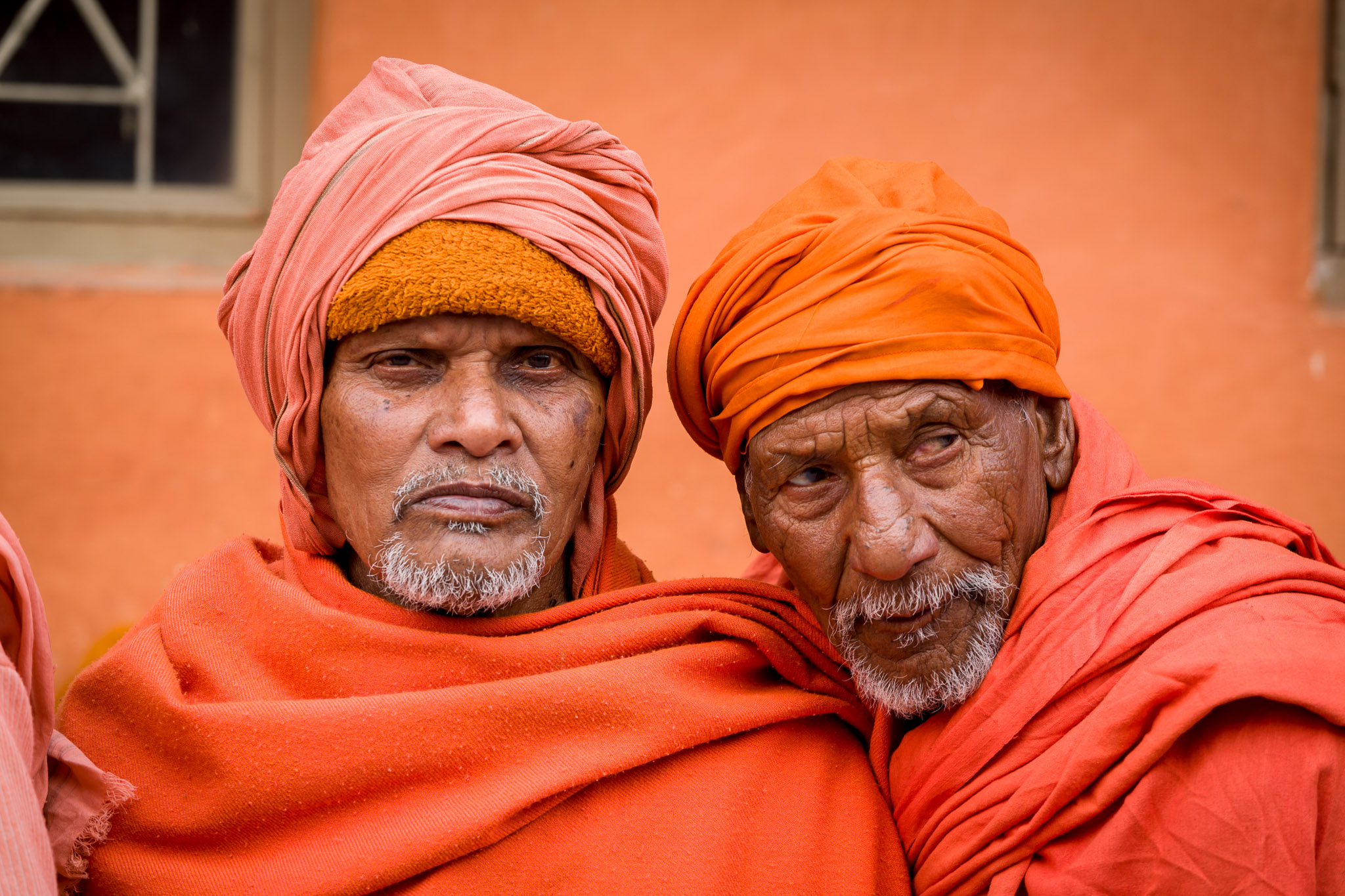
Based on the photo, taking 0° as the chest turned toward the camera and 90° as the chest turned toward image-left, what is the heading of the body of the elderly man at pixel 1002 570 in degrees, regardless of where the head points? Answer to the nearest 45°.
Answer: approximately 45°

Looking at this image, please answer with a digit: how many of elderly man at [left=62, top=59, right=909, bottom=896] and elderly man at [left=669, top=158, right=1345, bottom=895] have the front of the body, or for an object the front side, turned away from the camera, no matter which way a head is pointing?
0

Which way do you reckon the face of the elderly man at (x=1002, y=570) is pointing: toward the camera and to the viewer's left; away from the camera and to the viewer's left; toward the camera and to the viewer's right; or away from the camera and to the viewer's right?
toward the camera and to the viewer's left

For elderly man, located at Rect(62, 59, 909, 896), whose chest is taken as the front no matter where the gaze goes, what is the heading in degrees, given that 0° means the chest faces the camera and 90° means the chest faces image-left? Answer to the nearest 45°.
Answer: approximately 0°
